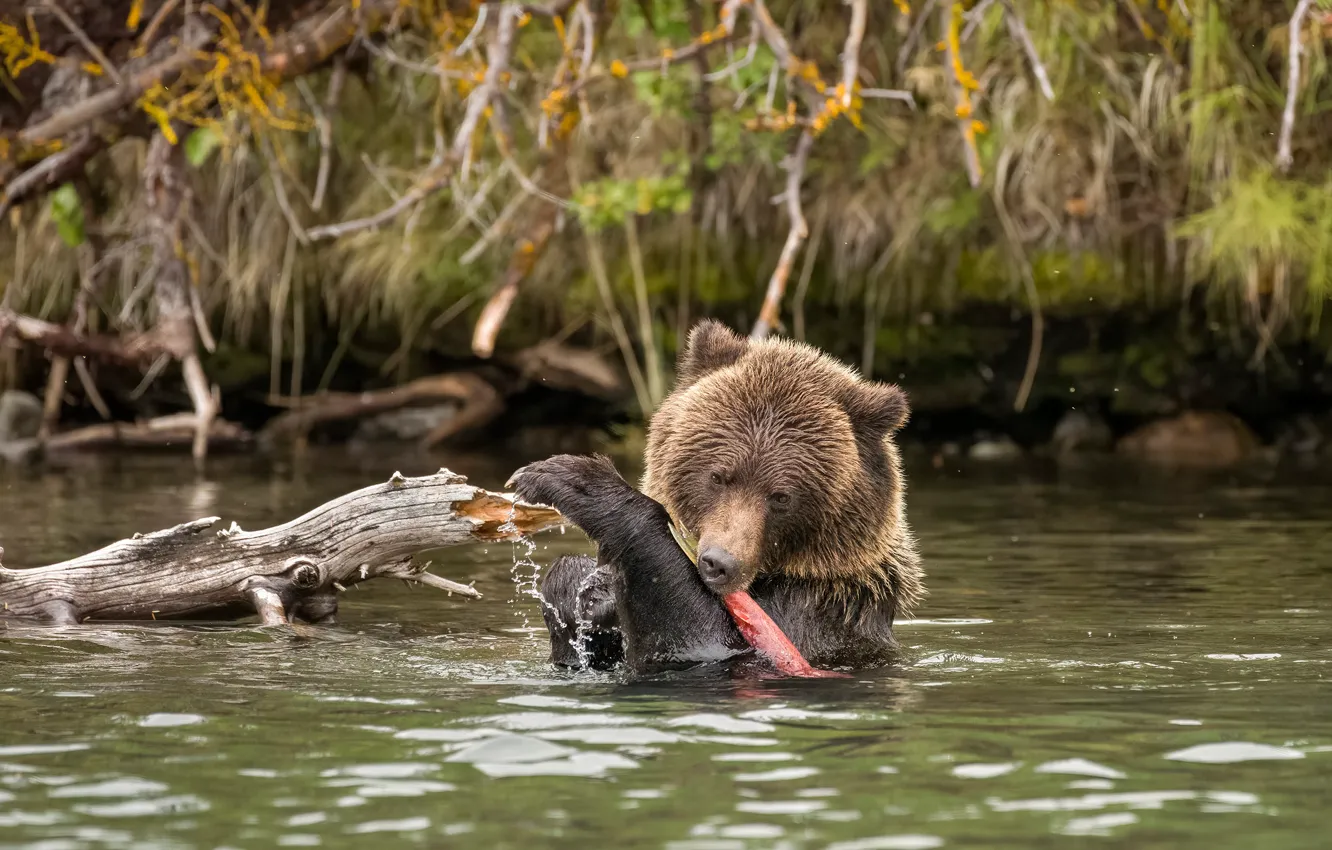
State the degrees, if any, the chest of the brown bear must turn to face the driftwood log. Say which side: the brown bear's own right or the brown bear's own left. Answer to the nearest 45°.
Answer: approximately 90° to the brown bear's own right

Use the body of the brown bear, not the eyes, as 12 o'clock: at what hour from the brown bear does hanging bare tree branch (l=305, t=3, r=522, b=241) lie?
The hanging bare tree branch is roughly at 4 o'clock from the brown bear.

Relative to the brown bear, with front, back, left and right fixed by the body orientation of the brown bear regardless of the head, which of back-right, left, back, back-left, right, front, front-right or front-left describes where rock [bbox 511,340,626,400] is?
back-right

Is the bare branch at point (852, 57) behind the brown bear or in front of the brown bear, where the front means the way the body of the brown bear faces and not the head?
behind

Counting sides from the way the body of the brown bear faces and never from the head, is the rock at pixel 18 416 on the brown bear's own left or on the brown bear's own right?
on the brown bear's own right

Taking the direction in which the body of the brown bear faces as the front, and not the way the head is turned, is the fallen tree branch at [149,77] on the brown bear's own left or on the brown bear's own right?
on the brown bear's own right

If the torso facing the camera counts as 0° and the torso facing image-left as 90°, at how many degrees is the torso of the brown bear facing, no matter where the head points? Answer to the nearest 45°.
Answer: approximately 45°

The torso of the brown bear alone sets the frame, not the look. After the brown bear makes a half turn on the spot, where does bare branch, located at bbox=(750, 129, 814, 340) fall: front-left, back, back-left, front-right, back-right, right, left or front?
front-left

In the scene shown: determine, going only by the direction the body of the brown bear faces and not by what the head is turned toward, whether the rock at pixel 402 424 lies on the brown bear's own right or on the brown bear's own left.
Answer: on the brown bear's own right
